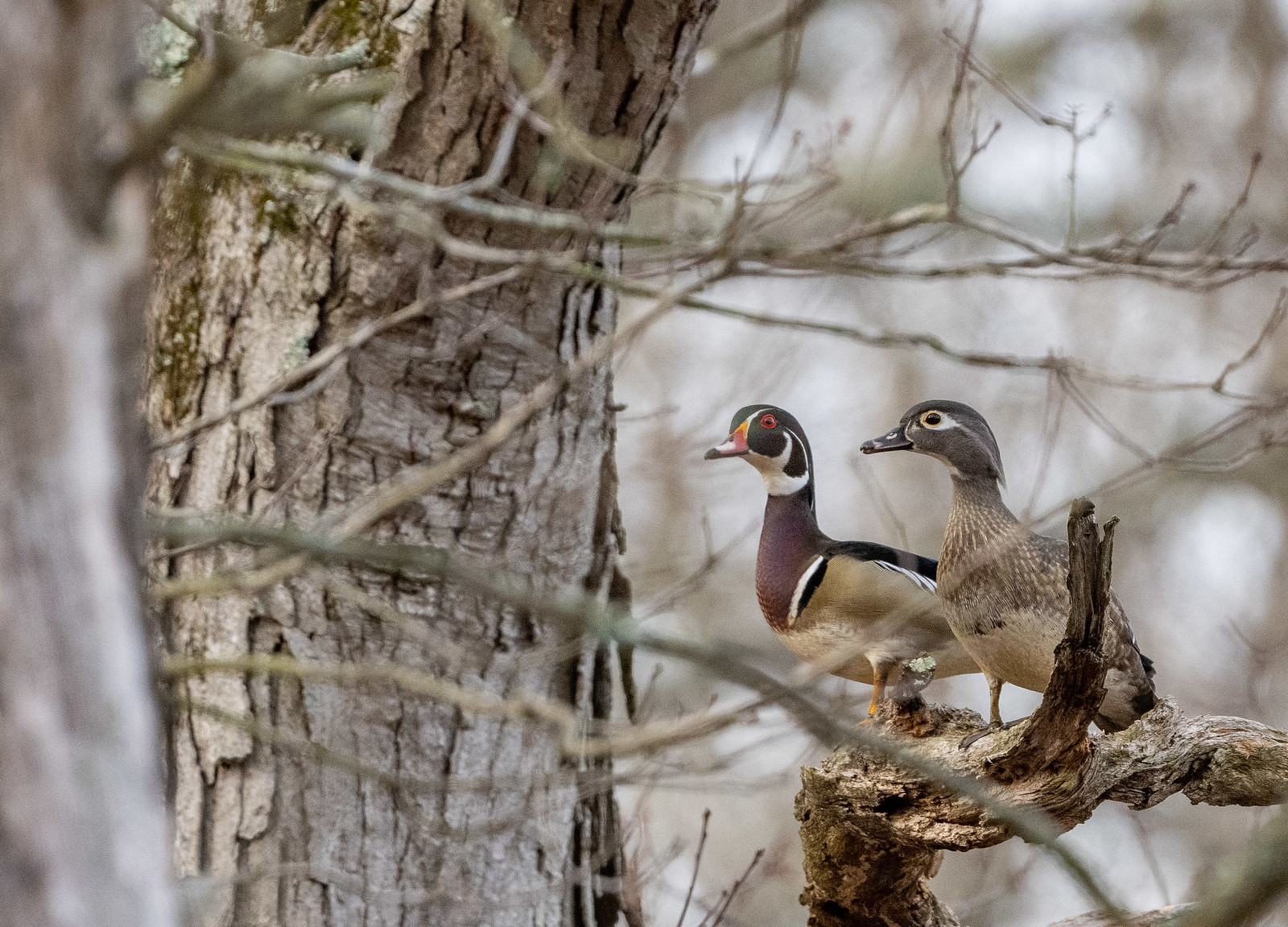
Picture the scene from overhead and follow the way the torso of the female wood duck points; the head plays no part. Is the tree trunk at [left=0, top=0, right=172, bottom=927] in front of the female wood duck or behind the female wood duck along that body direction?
in front

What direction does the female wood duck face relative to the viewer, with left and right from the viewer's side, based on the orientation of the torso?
facing the viewer and to the left of the viewer

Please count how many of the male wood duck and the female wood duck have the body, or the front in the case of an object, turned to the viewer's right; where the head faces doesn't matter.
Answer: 0

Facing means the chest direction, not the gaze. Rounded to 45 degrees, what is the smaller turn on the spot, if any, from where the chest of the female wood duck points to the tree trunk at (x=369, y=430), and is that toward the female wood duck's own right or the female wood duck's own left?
approximately 45° to the female wood duck's own right

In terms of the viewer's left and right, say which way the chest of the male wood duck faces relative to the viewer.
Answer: facing to the left of the viewer

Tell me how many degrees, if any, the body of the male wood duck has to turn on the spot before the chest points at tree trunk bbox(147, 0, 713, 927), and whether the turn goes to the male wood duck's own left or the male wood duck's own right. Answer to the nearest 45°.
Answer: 0° — it already faces it

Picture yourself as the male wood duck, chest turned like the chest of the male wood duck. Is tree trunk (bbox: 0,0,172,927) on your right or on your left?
on your left
